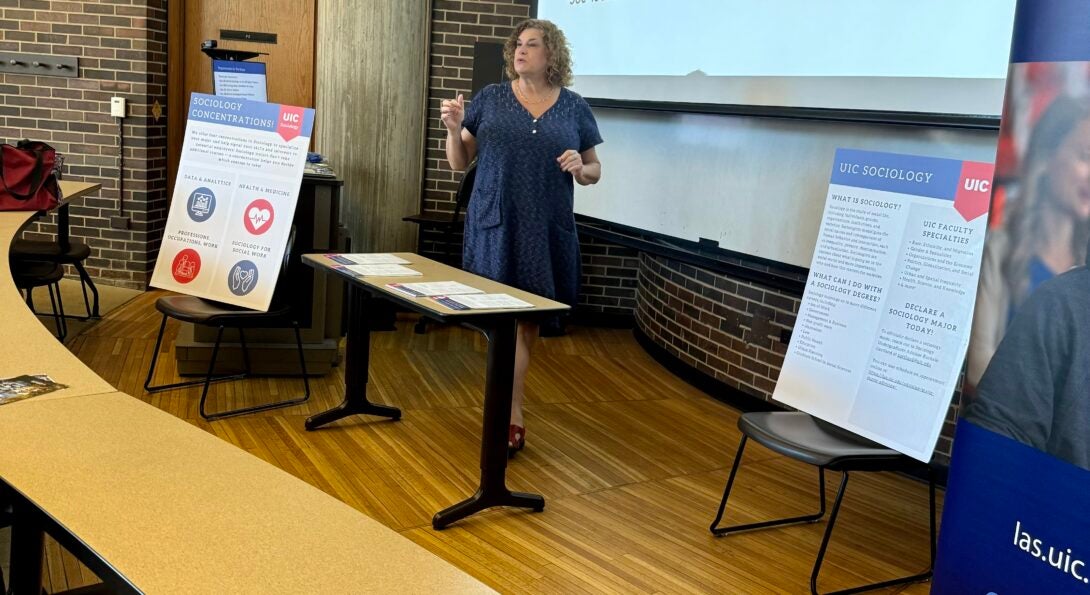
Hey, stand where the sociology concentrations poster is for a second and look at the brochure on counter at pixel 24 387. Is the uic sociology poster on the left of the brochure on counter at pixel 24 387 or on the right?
left

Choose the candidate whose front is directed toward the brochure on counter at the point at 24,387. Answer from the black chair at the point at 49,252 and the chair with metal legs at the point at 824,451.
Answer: the chair with metal legs

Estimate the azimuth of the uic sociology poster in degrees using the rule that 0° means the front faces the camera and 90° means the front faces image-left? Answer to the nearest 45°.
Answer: approximately 45°

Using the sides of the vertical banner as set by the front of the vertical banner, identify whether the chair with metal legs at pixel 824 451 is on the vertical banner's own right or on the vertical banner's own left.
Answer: on the vertical banner's own right
